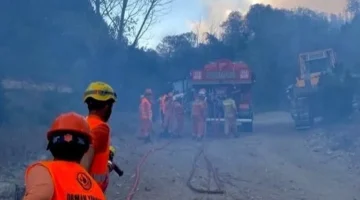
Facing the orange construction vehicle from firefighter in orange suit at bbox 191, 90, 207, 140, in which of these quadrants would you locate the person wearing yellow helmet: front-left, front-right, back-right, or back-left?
back-right

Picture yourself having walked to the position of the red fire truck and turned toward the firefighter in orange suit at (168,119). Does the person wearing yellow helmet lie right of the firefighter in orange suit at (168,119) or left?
left

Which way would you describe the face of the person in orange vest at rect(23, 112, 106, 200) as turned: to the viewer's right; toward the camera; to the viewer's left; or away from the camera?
away from the camera

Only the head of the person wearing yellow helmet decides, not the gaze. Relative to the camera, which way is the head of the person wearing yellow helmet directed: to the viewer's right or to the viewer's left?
to the viewer's right
